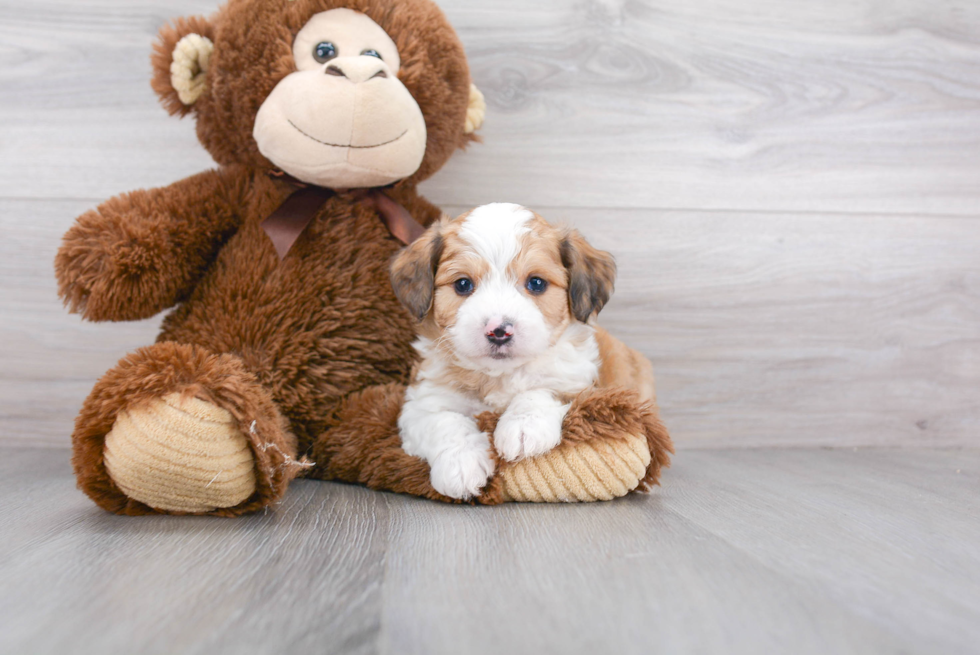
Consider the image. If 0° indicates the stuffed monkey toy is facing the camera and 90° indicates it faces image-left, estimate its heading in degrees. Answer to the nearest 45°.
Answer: approximately 315°
